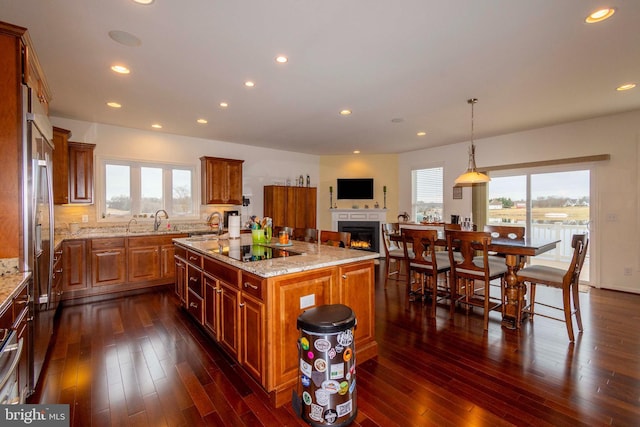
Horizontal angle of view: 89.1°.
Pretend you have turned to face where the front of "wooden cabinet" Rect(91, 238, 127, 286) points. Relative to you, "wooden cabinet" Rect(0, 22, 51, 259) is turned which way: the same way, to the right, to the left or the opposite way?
to the left

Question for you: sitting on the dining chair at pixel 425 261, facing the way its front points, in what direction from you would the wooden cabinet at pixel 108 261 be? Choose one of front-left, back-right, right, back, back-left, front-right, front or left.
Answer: back-left

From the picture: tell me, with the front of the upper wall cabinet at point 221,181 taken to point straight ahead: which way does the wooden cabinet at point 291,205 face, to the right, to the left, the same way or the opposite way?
the same way

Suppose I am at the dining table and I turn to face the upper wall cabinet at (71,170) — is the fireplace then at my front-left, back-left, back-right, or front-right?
front-right

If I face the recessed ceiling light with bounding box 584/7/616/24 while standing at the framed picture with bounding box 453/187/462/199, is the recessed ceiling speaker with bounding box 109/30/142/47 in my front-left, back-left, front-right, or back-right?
front-right

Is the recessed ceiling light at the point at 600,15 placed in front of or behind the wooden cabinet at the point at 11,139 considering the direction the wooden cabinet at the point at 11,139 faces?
in front

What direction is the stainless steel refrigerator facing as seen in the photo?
to the viewer's right

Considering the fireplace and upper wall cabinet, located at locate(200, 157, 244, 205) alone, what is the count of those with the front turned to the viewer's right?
0

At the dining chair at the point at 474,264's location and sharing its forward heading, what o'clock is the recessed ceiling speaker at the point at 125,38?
The recessed ceiling speaker is roughly at 6 o'clock from the dining chair.

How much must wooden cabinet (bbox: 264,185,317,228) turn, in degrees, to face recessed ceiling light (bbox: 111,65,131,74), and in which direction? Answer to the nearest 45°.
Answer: approximately 45° to its right

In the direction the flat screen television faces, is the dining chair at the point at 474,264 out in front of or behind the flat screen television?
in front

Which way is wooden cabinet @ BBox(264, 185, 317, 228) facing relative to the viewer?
toward the camera

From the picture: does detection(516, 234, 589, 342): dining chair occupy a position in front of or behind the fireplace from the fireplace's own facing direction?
in front

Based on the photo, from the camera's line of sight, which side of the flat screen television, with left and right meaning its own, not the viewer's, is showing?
front

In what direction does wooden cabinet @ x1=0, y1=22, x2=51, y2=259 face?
to the viewer's right
